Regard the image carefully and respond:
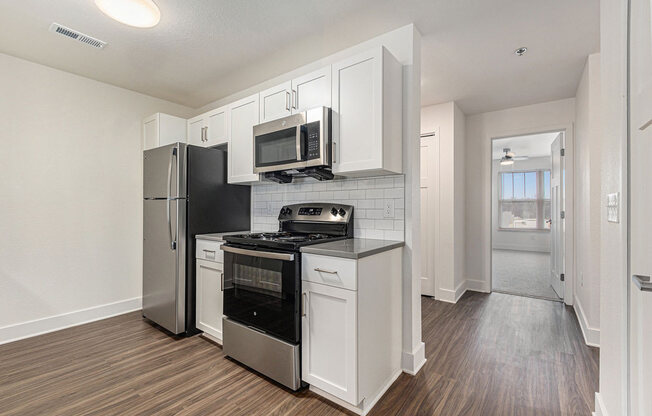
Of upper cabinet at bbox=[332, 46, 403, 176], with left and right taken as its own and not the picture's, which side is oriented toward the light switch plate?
left

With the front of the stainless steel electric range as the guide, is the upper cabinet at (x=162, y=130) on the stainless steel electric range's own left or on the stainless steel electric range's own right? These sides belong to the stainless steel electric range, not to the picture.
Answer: on the stainless steel electric range's own right

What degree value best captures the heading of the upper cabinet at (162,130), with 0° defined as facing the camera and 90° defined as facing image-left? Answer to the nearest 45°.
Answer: approximately 45°

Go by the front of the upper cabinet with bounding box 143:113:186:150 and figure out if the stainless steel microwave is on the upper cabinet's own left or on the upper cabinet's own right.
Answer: on the upper cabinet's own left

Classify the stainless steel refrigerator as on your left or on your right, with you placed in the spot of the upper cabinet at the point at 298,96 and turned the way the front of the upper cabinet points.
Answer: on your right

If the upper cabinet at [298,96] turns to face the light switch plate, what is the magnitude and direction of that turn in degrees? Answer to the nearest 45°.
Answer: approximately 90° to its left

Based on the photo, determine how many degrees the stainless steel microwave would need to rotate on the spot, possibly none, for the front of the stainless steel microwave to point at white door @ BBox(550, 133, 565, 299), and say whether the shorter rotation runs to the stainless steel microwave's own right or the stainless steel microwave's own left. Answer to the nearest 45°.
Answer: approximately 135° to the stainless steel microwave's own left

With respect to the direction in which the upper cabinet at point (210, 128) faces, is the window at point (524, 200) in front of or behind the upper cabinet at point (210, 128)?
behind
